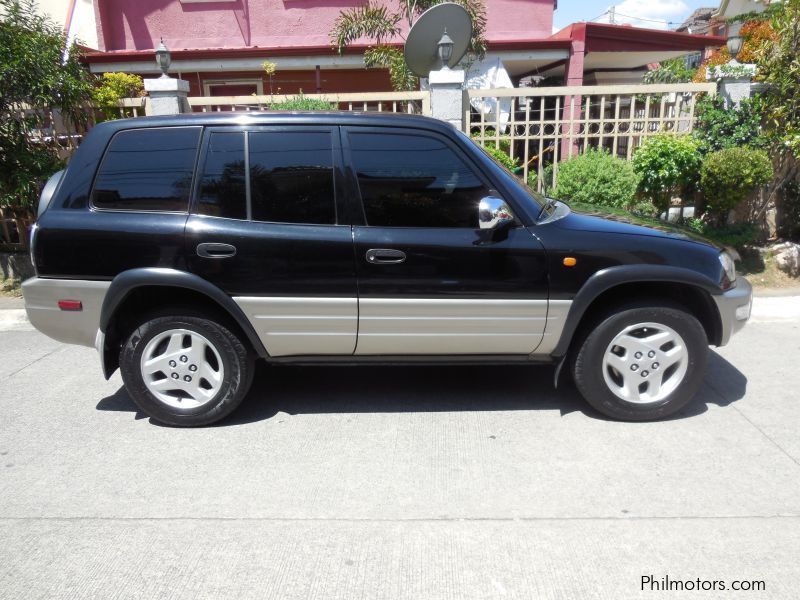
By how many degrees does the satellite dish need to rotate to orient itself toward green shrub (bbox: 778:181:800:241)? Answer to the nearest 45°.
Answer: approximately 135° to its right

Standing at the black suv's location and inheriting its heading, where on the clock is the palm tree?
The palm tree is roughly at 9 o'clock from the black suv.

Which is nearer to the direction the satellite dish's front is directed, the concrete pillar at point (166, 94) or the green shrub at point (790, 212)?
the concrete pillar

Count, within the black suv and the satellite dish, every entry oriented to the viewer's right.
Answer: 1

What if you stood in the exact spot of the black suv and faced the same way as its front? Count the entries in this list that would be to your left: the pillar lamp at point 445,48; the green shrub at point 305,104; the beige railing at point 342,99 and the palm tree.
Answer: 4

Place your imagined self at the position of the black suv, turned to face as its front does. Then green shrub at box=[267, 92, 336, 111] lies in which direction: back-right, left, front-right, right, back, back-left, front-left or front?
left

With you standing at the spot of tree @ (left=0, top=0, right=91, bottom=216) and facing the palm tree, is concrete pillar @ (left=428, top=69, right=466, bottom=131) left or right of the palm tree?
right

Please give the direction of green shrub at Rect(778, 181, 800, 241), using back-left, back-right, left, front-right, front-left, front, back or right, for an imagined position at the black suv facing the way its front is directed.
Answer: front-left

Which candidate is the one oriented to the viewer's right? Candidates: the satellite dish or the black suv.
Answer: the black suv

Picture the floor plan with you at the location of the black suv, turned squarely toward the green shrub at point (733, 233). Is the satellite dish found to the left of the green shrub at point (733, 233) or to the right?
left

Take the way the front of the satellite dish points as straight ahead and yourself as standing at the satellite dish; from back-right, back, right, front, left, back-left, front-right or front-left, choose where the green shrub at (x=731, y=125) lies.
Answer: back-left

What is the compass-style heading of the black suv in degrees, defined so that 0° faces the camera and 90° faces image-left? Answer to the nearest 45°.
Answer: approximately 270°
